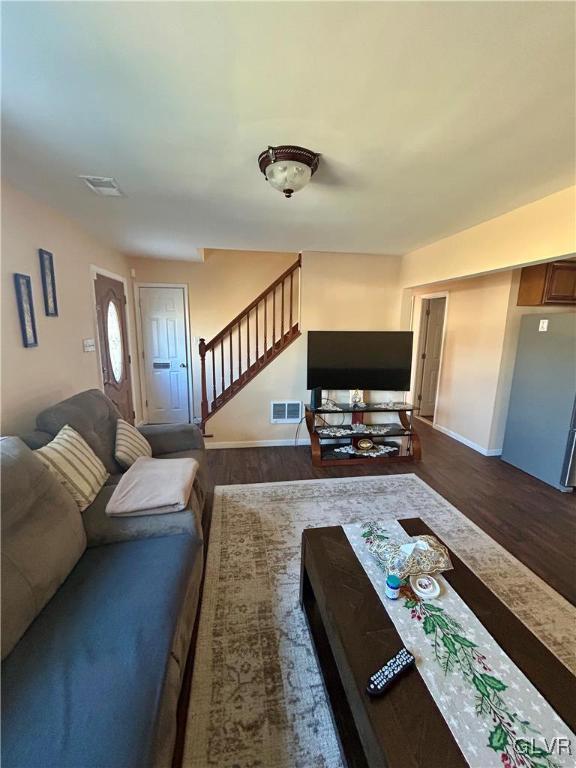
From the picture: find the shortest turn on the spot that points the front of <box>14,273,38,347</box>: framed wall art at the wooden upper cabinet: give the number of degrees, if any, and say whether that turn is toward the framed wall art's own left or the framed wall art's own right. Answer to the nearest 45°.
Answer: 0° — it already faces it

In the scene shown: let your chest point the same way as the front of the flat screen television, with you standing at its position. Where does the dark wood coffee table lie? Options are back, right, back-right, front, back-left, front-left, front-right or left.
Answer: front

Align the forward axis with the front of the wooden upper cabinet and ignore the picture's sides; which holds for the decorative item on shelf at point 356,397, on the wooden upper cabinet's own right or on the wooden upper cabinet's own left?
on the wooden upper cabinet's own right

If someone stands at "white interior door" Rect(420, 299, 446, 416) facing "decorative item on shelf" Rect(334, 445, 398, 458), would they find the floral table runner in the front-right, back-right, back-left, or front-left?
front-left

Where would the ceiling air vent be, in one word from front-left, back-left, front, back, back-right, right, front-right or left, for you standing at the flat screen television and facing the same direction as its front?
front-right

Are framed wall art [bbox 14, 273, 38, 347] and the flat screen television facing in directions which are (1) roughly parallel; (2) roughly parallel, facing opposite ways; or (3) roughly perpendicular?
roughly perpendicular

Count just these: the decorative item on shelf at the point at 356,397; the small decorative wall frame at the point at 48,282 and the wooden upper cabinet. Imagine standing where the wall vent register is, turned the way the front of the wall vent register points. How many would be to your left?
2

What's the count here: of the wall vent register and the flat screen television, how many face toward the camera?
2

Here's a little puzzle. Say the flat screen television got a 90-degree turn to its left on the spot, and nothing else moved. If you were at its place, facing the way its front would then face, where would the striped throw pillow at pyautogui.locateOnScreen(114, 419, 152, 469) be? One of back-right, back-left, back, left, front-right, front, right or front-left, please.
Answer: back-right

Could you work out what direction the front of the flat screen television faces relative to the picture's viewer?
facing the viewer

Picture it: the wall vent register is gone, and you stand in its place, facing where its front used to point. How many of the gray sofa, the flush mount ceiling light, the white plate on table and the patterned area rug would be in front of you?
4

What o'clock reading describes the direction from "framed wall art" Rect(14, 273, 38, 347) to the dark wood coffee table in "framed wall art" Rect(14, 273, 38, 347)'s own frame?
The dark wood coffee table is roughly at 1 o'clock from the framed wall art.

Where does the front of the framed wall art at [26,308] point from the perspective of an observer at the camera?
facing the viewer and to the right of the viewer

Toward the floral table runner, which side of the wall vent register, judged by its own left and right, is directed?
front

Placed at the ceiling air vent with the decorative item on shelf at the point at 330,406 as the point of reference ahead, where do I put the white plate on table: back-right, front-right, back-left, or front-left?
front-right
